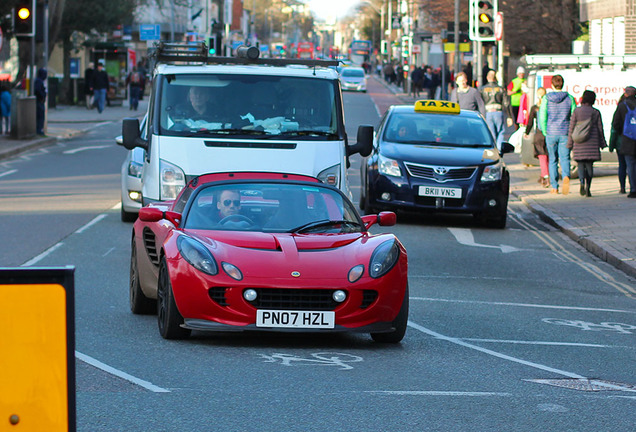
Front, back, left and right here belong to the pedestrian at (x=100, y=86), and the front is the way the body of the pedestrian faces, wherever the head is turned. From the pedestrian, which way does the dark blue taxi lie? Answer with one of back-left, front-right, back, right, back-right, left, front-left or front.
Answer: front

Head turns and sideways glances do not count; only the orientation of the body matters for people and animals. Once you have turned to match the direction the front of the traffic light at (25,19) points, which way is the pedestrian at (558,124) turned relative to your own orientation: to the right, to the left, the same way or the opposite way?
the opposite way

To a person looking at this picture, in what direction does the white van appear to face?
facing the viewer

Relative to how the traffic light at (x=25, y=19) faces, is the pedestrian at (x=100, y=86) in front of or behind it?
behind

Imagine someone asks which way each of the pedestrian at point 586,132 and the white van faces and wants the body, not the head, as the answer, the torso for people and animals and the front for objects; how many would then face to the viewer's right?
0

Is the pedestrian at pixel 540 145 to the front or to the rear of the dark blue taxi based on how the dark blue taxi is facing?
to the rear

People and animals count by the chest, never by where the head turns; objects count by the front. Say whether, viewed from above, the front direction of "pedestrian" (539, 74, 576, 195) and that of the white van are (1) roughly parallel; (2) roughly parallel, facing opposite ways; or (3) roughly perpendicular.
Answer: roughly parallel, facing opposite ways

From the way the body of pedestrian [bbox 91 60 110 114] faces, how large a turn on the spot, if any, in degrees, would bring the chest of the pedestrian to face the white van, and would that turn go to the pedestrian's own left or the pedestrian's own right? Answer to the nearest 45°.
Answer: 0° — they already face it

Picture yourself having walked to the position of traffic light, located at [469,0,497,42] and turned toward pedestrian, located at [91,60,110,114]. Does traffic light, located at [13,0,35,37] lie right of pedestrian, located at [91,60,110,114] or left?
left

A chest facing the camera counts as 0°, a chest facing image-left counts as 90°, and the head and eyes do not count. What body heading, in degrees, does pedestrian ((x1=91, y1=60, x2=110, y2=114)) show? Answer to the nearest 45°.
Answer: approximately 0°

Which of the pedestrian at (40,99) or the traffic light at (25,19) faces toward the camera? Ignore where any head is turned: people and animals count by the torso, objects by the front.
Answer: the traffic light

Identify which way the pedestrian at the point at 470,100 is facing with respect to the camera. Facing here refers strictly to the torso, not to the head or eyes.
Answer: toward the camera
